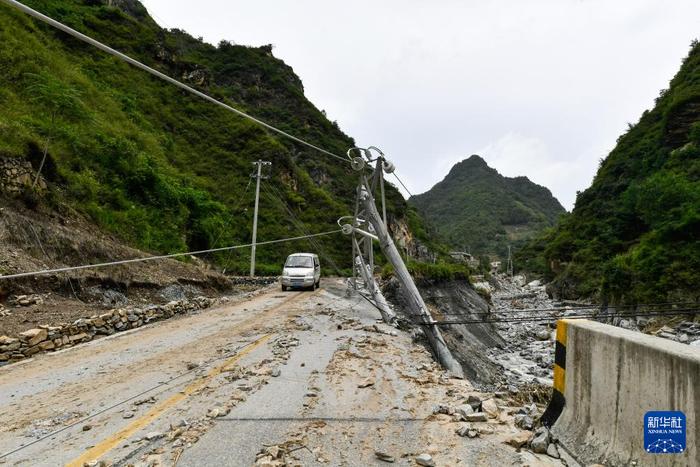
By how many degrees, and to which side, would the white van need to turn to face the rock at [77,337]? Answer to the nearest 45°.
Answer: approximately 45° to its right

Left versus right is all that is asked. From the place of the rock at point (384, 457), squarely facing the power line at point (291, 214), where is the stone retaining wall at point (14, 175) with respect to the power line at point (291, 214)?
left

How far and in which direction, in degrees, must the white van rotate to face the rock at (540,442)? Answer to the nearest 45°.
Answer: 0° — it already faces it

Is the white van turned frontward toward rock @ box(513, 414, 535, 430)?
yes

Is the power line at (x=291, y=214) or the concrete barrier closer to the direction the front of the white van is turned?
the concrete barrier

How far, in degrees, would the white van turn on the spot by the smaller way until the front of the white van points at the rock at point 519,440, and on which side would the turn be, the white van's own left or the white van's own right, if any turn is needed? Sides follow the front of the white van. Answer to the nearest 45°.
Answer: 0° — it already faces it

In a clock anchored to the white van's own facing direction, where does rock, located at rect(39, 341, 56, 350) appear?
The rock is roughly at 1 o'clock from the white van.

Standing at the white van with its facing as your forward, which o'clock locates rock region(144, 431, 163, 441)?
The rock is roughly at 12 o'clock from the white van.

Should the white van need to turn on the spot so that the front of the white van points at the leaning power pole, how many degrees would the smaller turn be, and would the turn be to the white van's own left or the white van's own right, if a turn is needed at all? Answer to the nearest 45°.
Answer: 0° — it already faces it

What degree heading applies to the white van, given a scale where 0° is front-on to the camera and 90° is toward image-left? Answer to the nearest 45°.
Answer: approximately 0°
